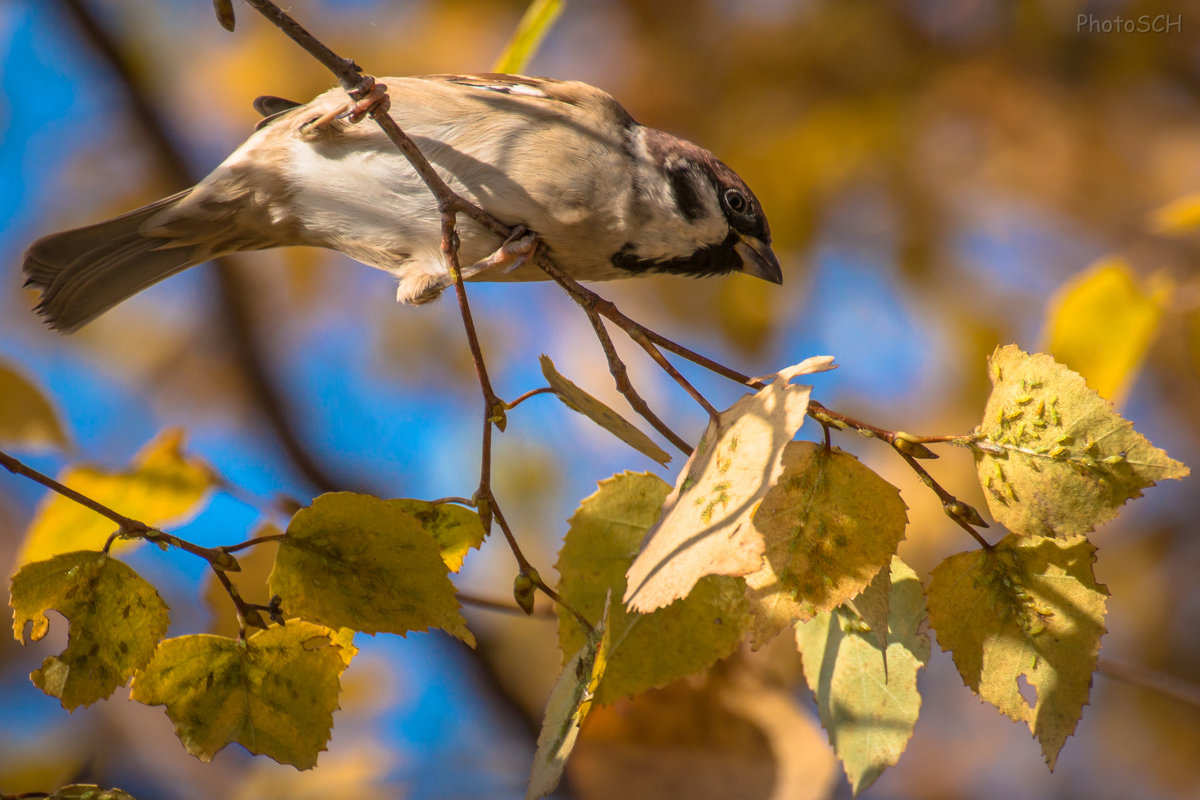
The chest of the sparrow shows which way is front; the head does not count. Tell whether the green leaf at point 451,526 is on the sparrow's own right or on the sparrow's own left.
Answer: on the sparrow's own right

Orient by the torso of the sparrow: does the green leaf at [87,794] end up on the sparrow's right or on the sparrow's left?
on the sparrow's right

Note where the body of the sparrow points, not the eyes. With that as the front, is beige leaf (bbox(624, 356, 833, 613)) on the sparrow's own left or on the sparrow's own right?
on the sparrow's own right

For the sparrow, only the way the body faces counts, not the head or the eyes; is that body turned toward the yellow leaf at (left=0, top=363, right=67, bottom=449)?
no

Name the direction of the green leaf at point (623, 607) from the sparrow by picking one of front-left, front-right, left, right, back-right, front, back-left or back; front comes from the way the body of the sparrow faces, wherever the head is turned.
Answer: front

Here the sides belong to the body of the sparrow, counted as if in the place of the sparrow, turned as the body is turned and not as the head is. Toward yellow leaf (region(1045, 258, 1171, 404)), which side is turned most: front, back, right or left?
front

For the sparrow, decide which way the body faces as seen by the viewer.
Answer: to the viewer's right

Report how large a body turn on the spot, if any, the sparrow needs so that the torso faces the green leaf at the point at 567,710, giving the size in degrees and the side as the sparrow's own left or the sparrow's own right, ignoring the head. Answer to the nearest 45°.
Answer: approximately 90° to the sparrow's own right
